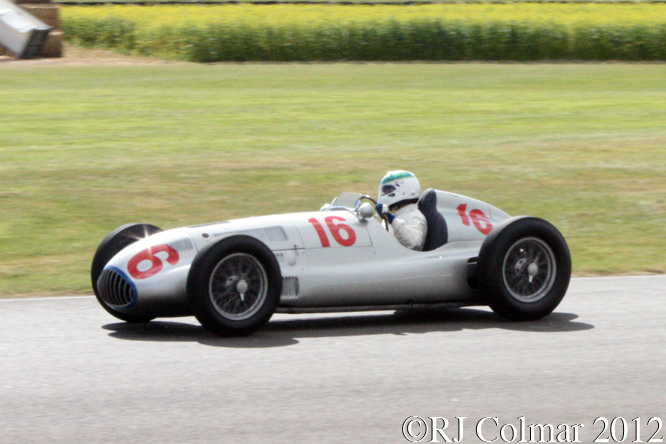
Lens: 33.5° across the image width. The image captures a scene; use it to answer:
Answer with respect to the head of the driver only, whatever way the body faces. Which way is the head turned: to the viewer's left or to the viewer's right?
to the viewer's left

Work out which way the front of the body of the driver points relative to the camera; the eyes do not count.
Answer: to the viewer's left

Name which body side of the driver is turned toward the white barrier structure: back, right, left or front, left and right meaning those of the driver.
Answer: right
